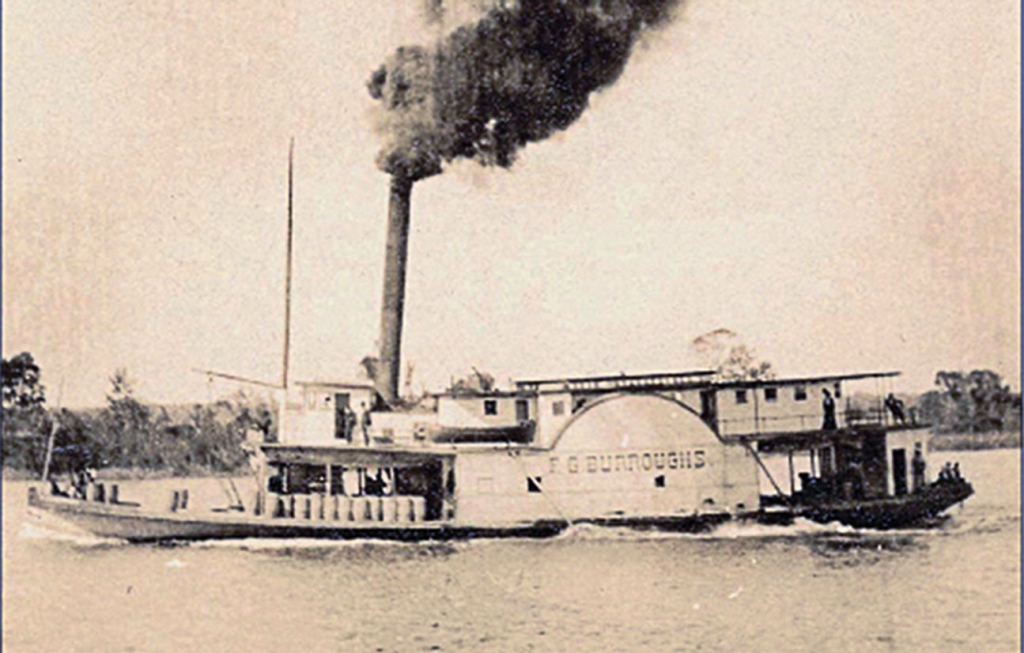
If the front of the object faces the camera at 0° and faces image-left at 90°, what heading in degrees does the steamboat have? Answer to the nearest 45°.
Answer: approximately 90°

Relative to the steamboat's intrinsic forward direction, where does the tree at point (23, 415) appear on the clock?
The tree is roughly at 12 o'clock from the steamboat.
